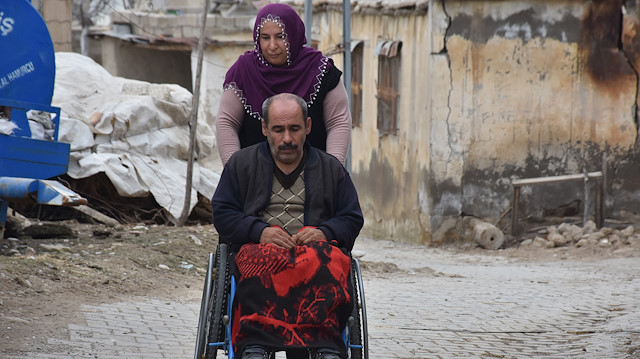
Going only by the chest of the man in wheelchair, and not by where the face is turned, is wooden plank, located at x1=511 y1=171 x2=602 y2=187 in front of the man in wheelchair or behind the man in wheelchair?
behind

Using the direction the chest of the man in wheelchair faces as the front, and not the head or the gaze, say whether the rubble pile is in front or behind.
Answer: behind

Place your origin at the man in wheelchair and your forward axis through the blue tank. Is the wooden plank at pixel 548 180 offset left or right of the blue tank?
right

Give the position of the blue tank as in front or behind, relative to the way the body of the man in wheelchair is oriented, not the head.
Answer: behind

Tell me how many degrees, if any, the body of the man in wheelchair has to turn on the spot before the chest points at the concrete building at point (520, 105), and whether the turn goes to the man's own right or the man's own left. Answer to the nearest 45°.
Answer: approximately 180°

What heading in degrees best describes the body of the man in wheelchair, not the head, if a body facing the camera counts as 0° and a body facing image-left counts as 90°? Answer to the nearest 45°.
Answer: approximately 0°
